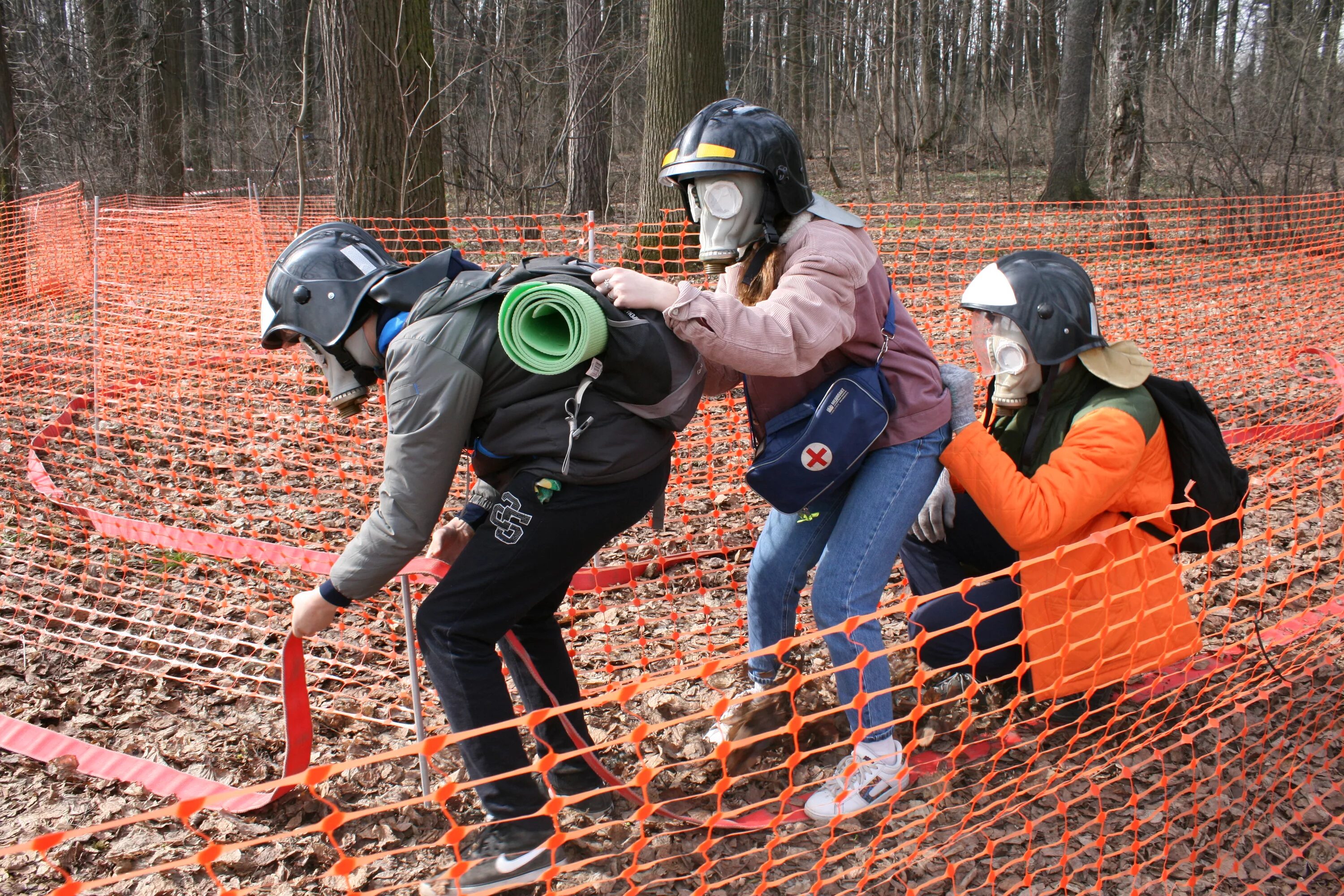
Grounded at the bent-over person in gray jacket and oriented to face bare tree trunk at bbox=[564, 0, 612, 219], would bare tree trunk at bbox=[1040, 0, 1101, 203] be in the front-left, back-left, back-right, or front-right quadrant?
front-right

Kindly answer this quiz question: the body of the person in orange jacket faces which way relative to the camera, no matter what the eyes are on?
to the viewer's left

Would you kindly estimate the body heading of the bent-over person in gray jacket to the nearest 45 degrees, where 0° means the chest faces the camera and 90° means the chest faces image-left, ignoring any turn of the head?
approximately 90°

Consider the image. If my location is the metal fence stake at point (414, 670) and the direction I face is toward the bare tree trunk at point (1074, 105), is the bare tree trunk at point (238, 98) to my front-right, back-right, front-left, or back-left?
front-left

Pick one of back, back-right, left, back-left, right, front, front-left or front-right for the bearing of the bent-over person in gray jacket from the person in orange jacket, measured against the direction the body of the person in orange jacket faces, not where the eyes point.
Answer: front-left

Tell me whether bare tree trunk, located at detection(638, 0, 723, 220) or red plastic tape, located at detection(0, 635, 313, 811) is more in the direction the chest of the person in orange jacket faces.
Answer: the red plastic tape

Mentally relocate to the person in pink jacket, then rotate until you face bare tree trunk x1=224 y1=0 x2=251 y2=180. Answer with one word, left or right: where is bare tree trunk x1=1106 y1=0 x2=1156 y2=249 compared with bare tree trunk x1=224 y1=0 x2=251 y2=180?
right

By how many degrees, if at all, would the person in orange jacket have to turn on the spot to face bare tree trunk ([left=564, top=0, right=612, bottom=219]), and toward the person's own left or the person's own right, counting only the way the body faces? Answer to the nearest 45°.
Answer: approximately 45° to the person's own right

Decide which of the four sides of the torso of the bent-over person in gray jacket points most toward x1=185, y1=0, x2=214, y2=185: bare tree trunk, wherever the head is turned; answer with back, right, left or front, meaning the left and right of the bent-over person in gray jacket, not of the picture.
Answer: right

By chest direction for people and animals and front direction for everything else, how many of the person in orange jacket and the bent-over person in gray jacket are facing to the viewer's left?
2
